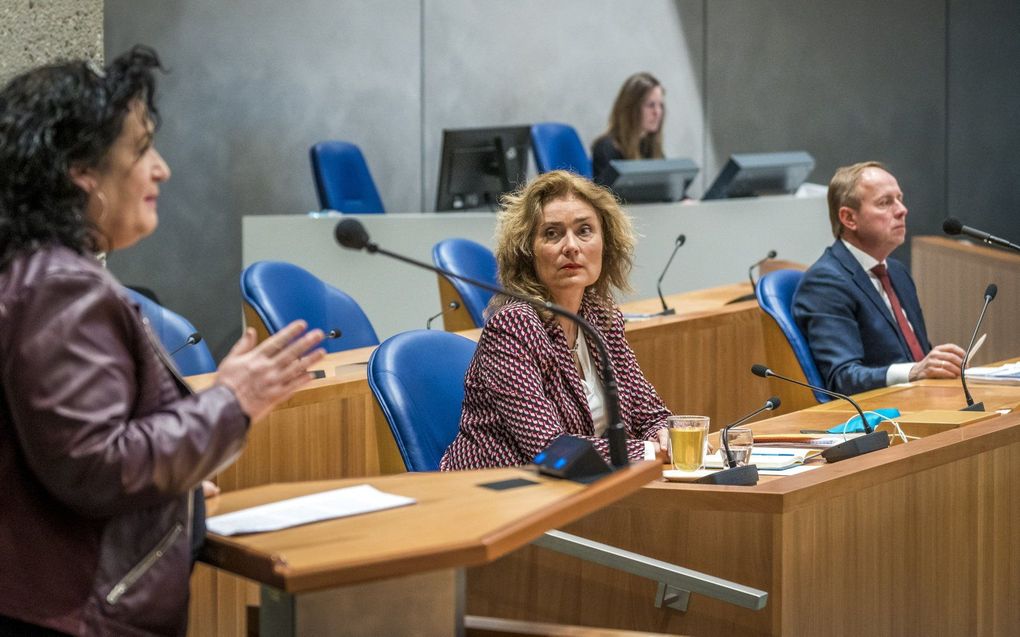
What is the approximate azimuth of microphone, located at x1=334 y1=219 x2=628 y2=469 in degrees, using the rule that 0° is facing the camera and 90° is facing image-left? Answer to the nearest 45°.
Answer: approximately 90°

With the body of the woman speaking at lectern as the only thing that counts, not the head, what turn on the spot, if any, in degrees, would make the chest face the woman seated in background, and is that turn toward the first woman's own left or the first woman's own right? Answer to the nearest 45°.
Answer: approximately 45° to the first woman's own left

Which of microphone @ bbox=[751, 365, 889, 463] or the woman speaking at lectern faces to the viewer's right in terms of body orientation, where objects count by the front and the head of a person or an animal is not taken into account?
the woman speaking at lectern

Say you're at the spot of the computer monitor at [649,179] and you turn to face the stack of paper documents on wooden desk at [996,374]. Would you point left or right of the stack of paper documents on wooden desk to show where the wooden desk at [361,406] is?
right

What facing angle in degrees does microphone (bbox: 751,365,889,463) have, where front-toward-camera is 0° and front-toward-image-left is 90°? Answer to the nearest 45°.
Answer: approximately 90°

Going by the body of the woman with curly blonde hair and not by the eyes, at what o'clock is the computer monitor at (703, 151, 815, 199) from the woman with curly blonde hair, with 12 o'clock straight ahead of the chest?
The computer monitor is roughly at 8 o'clock from the woman with curly blonde hair.

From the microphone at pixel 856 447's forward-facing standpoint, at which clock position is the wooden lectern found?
The wooden lectern is roughly at 10 o'clock from the microphone.
